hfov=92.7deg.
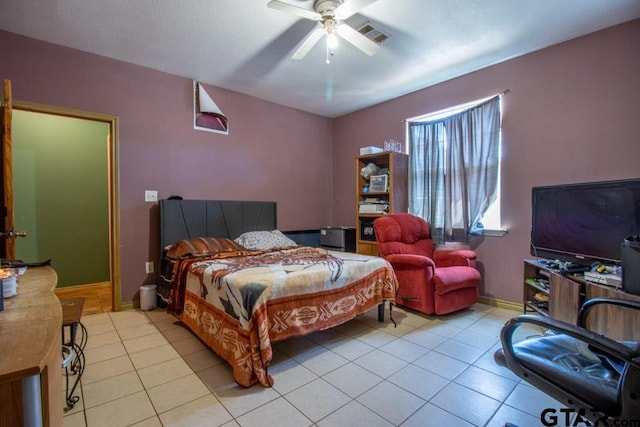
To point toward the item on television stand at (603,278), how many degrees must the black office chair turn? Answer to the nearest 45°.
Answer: approximately 45° to its right

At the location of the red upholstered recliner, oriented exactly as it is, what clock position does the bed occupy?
The bed is roughly at 3 o'clock from the red upholstered recliner.

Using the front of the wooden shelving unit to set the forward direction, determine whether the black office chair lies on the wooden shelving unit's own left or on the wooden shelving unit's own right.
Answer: on the wooden shelving unit's own left

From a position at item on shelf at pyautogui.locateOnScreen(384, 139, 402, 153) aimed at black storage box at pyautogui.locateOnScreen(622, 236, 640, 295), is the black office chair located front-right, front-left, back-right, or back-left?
front-right

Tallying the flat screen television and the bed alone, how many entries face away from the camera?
0

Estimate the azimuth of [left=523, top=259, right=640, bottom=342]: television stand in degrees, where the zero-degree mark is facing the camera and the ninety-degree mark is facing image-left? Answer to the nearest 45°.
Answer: approximately 45°

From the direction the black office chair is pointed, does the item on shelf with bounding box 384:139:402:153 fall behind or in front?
in front

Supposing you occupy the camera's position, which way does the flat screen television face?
facing the viewer and to the left of the viewer

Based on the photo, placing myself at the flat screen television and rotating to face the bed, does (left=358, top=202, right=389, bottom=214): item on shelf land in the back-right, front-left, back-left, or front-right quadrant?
front-right

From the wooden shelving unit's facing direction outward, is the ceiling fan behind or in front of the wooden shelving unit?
in front

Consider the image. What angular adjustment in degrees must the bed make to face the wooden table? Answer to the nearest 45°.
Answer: approximately 45° to its right

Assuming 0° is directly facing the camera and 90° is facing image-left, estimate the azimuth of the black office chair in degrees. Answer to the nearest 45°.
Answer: approximately 135°
